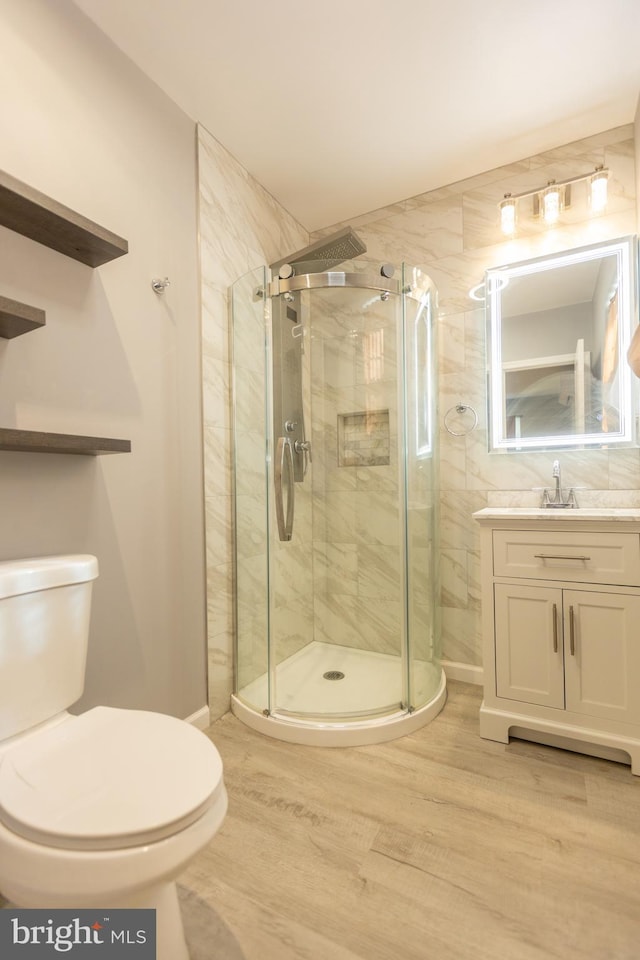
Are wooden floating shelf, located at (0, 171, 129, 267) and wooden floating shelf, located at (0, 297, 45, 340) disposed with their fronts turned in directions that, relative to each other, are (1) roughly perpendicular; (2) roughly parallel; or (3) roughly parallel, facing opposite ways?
roughly parallel

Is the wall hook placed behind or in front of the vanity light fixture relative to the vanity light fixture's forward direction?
in front

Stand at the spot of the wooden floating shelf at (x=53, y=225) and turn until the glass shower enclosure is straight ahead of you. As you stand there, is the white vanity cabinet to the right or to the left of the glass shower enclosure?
right

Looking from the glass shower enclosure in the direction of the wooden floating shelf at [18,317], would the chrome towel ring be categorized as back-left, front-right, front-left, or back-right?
back-left

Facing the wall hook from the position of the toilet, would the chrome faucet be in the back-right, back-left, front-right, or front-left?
front-right

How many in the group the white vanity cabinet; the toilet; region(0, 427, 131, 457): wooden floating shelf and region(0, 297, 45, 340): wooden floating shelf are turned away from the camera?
0

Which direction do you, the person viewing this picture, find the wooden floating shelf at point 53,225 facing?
facing the viewer and to the right of the viewer

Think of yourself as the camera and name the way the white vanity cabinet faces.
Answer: facing the viewer and to the left of the viewer

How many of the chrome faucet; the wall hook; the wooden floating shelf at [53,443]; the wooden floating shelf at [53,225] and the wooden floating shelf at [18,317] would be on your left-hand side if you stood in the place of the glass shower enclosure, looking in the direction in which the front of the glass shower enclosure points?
1

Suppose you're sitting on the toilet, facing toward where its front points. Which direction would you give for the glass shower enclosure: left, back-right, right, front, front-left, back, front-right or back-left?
left

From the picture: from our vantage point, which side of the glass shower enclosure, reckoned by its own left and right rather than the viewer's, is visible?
front
